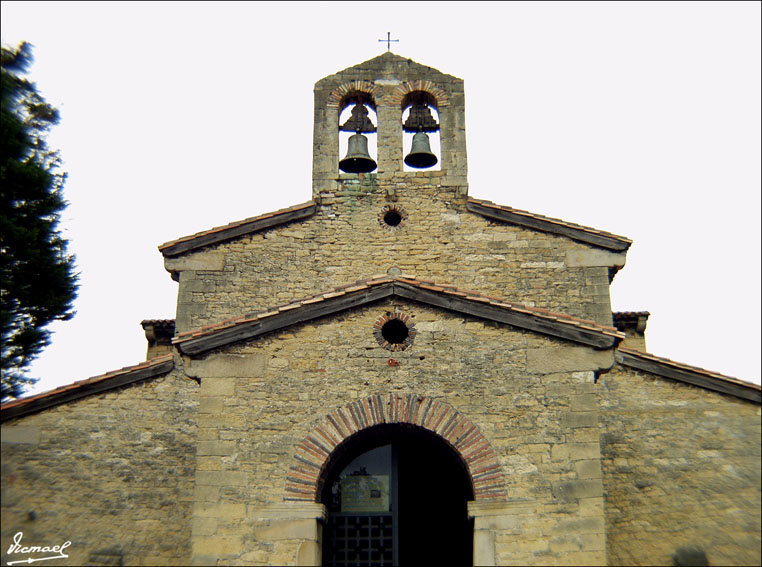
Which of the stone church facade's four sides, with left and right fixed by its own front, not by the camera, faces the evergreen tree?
right

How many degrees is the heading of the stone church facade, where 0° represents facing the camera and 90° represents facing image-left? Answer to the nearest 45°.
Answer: approximately 0°
